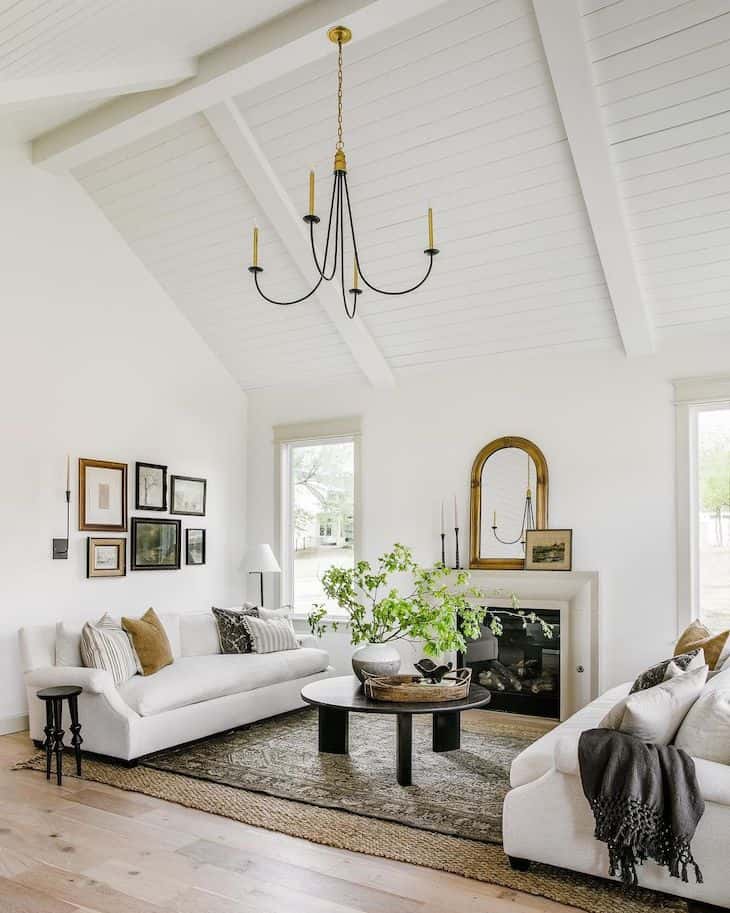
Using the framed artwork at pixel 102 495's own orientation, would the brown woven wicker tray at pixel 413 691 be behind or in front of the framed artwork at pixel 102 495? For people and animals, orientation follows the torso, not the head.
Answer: in front

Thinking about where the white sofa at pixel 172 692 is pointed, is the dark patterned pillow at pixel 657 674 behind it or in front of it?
in front

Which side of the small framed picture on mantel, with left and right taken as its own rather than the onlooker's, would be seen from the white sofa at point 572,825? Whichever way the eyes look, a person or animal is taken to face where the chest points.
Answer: front

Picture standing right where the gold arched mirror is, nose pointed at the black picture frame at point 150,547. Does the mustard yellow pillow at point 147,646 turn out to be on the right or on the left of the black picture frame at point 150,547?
left

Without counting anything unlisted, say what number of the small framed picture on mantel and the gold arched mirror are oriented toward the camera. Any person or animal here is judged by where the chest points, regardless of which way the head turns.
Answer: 2

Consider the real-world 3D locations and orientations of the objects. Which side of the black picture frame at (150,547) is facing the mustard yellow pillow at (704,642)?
front

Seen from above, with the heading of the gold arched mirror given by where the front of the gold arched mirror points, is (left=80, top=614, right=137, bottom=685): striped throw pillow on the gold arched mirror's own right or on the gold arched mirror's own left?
on the gold arched mirror's own right

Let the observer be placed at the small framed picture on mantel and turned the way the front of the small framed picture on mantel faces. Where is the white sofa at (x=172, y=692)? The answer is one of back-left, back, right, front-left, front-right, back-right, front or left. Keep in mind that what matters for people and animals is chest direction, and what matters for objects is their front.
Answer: front-right
